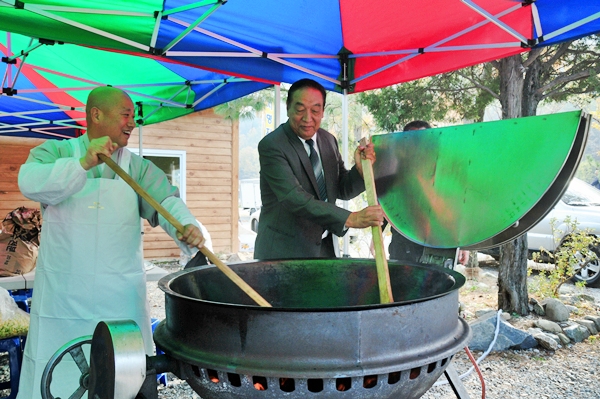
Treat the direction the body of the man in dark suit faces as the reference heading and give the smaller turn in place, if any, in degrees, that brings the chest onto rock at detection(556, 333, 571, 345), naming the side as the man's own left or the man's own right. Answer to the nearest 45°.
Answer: approximately 90° to the man's own left

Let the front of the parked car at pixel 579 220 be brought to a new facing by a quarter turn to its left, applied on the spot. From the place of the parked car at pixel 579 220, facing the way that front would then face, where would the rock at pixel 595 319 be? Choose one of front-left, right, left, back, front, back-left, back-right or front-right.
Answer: front-right

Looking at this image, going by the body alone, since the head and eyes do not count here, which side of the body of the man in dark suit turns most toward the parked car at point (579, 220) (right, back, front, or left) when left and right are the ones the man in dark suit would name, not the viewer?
left

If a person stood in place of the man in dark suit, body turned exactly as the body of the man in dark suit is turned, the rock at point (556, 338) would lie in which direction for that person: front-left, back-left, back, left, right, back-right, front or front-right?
left

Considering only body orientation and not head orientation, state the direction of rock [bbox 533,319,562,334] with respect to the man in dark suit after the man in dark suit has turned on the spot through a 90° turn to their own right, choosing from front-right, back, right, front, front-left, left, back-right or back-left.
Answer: back

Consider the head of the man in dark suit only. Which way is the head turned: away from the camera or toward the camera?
toward the camera

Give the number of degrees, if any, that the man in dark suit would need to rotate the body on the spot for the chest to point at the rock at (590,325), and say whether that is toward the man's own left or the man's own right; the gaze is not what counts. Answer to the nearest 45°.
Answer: approximately 90° to the man's own left

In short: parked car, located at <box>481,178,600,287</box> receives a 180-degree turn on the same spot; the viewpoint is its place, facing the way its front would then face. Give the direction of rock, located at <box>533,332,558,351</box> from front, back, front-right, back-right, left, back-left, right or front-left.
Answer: back-right

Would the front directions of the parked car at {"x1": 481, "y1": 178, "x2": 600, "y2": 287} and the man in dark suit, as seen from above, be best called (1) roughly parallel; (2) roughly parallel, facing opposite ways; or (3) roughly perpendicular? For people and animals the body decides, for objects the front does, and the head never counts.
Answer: roughly perpendicular

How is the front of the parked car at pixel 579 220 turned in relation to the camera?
facing the viewer and to the left of the viewer
